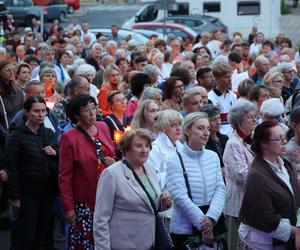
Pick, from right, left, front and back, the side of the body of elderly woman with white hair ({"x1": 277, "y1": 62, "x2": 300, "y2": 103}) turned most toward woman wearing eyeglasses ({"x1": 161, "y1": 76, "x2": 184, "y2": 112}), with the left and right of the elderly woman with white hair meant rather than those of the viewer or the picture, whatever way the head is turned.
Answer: right

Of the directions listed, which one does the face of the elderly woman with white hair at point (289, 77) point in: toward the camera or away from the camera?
toward the camera

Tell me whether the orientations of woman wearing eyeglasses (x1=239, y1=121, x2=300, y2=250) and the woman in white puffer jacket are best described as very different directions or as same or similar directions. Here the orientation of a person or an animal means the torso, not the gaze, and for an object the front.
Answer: same or similar directions

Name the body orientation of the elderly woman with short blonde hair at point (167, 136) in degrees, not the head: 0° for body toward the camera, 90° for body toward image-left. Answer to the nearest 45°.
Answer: approximately 315°

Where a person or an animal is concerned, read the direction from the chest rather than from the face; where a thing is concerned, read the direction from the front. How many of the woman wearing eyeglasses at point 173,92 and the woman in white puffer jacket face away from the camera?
0

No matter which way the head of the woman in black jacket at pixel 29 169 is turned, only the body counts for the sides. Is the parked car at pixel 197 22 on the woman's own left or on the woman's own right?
on the woman's own left

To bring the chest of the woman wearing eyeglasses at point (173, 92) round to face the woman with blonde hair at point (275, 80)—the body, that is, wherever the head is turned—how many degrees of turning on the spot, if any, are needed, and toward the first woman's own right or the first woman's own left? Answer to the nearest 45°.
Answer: approximately 90° to the first woman's own left

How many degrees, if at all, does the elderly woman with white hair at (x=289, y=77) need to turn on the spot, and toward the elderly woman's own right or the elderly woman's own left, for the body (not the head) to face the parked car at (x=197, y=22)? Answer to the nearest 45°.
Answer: approximately 135° to the elderly woman's own left

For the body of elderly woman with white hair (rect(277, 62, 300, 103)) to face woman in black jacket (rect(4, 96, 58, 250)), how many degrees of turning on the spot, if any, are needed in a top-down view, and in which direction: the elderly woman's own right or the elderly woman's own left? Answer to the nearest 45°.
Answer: approximately 90° to the elderly woman's own right

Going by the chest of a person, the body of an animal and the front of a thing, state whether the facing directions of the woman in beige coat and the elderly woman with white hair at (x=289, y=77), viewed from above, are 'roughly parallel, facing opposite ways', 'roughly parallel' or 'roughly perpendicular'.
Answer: roughly parallel

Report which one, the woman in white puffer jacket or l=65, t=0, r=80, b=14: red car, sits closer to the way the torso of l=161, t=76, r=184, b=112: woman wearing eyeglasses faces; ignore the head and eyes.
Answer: the woman in white puffer jacket

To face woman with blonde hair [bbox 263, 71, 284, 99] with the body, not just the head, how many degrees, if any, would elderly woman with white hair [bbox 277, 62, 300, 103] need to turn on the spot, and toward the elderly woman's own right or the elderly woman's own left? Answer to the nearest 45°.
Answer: approximately 45° to the elderly woman's own right

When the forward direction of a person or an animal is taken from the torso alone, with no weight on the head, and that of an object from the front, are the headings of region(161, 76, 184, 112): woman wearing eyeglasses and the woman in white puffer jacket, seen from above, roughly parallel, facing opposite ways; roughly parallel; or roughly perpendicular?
roughly parallel
